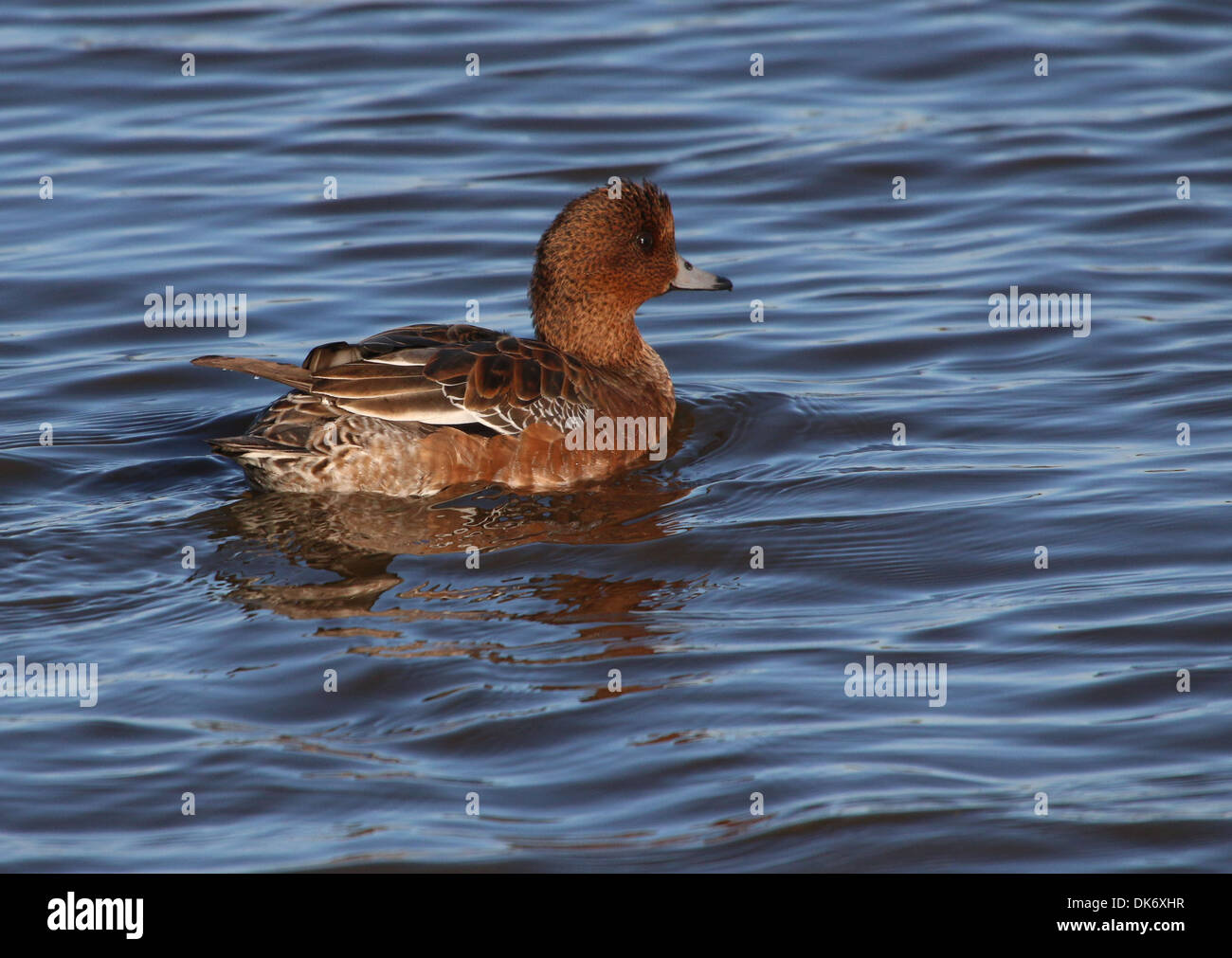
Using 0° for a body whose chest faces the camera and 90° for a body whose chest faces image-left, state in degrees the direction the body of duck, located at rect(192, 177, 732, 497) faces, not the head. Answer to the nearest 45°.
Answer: approximately 270°
